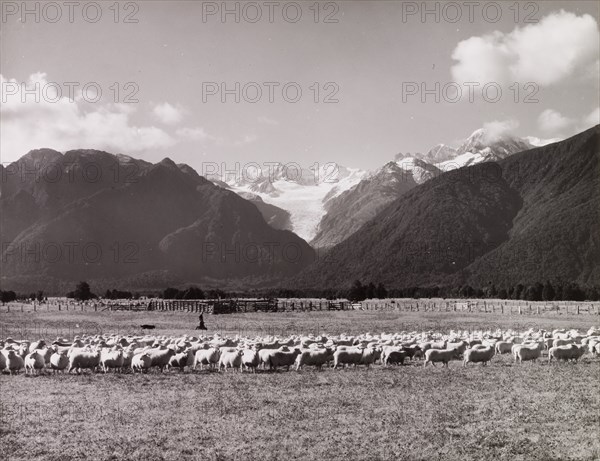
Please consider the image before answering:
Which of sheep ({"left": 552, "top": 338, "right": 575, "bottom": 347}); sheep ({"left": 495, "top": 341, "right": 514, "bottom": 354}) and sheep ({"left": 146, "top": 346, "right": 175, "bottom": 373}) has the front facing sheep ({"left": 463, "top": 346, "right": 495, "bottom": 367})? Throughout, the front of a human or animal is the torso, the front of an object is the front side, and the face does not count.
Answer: sheep ({"left": 146, "top": 346, "right": 175, "bottom": 373})

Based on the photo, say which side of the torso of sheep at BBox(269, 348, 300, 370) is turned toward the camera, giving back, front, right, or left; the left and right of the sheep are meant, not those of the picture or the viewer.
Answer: right

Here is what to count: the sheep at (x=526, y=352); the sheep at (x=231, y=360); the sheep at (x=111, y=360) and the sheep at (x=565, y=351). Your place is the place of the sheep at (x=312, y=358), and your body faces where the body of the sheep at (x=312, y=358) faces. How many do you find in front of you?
2

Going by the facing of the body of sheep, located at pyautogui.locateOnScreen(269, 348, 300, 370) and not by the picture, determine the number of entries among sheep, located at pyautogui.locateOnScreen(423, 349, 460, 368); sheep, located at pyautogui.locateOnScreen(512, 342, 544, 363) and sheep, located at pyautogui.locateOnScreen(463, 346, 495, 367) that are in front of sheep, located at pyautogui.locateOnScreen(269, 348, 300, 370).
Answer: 3

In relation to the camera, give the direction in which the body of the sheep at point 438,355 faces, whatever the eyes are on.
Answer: to the viewer's right

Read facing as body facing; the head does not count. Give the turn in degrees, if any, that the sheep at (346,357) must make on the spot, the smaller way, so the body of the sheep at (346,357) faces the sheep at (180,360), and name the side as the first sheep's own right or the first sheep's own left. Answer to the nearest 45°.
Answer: approximately 180°

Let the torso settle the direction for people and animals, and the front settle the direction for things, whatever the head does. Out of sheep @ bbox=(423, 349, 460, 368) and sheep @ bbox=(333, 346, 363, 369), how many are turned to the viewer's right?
2

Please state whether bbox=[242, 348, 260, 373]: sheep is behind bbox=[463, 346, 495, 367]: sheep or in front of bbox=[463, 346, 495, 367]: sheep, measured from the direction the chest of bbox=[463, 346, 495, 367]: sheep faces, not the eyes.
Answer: behind
